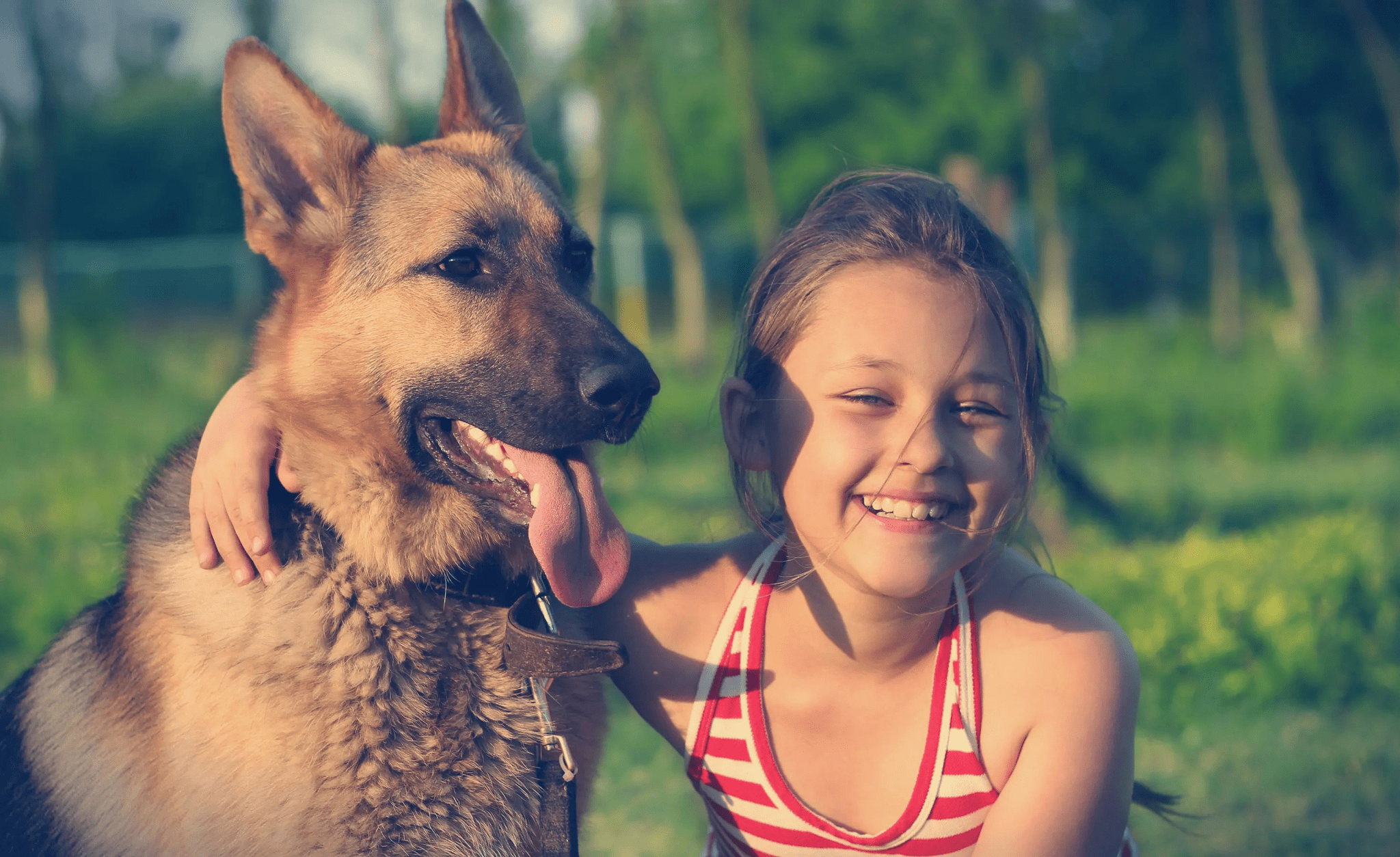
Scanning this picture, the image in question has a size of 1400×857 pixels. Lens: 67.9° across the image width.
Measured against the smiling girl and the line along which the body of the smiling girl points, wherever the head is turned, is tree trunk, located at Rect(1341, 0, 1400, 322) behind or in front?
behind

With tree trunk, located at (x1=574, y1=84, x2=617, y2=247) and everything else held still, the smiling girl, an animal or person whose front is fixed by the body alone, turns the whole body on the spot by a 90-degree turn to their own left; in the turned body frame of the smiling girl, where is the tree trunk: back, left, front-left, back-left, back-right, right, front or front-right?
left

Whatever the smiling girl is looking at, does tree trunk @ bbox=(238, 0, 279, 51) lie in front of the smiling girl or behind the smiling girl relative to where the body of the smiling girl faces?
behind

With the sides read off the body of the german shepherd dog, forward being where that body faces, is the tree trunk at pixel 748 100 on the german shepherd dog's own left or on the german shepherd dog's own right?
on the german shepherd dog's own left

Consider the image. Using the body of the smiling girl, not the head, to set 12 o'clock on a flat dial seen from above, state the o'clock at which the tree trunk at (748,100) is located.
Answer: The tree trunk is roughly at 6 o'clock from the smiling girl.

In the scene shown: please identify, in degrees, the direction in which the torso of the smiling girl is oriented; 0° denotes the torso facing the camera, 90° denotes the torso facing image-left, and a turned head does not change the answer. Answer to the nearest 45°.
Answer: approximately 0°

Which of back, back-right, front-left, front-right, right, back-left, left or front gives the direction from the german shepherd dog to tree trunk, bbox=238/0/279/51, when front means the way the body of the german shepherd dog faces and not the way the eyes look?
back-left

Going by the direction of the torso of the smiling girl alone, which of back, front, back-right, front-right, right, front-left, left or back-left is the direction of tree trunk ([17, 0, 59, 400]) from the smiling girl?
back-right

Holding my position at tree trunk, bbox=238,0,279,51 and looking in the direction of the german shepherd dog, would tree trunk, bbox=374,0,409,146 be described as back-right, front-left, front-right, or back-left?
back-left

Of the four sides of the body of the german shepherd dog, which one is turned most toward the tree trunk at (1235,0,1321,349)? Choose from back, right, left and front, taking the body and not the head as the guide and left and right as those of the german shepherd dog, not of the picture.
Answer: left

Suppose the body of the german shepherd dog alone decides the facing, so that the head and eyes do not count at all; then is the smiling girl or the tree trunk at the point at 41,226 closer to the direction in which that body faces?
the smiling girl

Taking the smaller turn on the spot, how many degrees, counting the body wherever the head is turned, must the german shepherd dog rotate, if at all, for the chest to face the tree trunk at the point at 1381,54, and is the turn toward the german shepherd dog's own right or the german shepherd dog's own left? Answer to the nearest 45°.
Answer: approximately 90° to the german shepherd dog's own left

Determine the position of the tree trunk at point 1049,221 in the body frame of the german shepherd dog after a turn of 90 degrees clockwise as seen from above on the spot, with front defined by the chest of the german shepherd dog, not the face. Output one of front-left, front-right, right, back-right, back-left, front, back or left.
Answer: back

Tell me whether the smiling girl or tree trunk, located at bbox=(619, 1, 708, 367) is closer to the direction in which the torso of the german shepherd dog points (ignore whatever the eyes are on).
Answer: the smiling girl

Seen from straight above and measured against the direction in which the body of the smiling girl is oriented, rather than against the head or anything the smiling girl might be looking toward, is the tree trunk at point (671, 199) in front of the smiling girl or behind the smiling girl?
behind

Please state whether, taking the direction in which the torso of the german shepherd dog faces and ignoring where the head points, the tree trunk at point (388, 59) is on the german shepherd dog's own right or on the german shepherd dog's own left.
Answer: on the german shepherd dog's own left

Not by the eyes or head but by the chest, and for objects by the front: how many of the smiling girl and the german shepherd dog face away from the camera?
0
